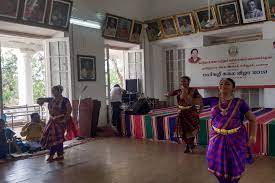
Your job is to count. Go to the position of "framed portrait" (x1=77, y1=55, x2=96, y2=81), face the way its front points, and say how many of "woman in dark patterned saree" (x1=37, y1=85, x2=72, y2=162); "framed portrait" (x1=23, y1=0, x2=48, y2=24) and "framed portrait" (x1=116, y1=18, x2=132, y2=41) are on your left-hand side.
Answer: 1

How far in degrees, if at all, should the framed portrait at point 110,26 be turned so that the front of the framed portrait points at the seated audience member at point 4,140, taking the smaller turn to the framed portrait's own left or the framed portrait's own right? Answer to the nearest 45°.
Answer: approximately 90° to the framed portrait's own right

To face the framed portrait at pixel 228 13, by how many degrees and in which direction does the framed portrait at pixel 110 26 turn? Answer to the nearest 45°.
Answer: approximately 45° to its left

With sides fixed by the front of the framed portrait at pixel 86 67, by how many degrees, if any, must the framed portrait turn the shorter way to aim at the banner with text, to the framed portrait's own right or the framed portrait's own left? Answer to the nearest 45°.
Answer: approximately 45° to the framed portrait's own left

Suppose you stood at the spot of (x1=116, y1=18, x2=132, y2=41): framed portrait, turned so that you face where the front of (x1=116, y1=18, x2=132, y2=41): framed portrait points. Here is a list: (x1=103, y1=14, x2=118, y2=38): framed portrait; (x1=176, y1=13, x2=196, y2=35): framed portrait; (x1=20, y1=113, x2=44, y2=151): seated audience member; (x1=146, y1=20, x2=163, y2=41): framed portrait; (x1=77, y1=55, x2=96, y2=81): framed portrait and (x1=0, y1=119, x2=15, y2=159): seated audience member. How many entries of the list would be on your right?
4

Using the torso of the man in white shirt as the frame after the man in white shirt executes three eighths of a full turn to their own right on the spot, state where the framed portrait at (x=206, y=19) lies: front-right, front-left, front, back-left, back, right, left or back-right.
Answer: left

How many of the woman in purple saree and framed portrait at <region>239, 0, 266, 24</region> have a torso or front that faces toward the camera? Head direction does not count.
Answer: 2

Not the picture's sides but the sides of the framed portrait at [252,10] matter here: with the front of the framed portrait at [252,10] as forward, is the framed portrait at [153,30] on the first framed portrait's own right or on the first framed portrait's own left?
on the first framed portrait's own right

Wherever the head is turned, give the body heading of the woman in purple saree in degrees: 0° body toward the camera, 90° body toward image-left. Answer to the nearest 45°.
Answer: approximately 0°

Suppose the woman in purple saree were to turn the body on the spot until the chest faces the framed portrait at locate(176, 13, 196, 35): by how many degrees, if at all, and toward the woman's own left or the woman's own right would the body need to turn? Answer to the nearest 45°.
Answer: approximately 180°

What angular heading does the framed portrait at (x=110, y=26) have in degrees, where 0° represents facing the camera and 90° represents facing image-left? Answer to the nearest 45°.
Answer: approximately 315°

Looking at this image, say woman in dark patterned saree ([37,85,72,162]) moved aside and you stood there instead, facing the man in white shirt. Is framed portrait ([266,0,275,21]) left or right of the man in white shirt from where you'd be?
right

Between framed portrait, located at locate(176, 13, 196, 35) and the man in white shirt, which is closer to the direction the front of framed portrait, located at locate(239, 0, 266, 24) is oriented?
the man in white shirt
